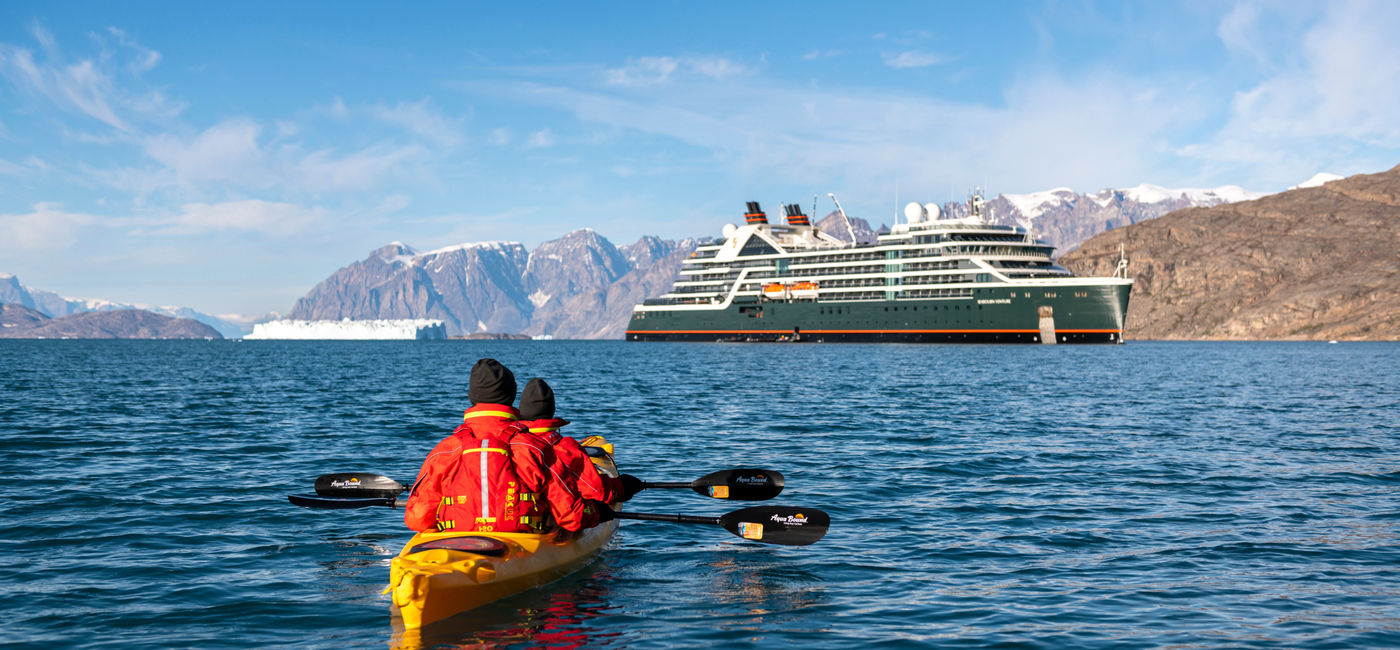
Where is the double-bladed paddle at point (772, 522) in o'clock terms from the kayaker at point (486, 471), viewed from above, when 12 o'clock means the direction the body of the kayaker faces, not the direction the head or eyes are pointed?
The double-bladed paddle is roughly at 2 o'clock from the kayaker.

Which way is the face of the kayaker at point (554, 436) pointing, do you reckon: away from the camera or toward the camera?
away from the camera

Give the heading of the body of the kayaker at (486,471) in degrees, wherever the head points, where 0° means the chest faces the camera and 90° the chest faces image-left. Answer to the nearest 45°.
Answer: approximately 180°

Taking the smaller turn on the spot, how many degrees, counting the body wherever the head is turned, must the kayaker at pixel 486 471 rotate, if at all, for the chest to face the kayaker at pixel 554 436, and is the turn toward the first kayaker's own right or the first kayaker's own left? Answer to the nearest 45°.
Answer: approximately 45° to the first kayaker's own right
